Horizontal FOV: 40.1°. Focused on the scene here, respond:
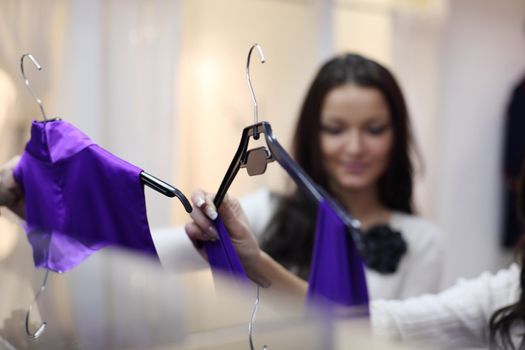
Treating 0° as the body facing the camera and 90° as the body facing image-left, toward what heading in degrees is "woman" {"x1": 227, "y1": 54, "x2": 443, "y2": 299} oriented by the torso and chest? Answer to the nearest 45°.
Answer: approximately 0°

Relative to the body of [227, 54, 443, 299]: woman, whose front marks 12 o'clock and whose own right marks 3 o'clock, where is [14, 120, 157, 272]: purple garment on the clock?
The purple garment is roughly at 1 o'clock from the woman.
